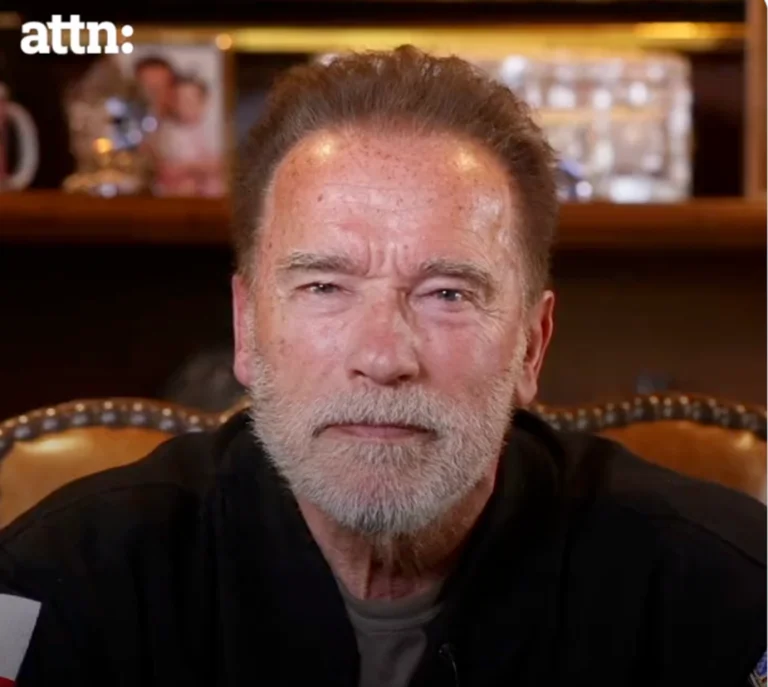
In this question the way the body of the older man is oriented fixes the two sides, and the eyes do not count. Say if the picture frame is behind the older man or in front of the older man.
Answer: behind

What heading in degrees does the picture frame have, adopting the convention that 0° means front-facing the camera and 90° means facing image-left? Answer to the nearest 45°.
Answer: approximately 0°

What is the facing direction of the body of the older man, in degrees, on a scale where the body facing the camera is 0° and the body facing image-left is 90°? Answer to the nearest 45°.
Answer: approximately 0°

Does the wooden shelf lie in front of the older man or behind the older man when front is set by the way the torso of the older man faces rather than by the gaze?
behind

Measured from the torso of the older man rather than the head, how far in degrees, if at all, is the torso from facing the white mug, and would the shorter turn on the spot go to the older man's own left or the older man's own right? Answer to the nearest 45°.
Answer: approximately 135° to the older man's own right
